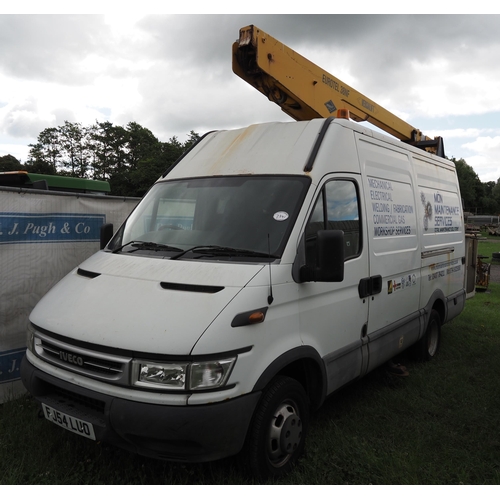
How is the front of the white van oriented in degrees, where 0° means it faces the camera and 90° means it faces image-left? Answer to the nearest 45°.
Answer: approximately 45°
